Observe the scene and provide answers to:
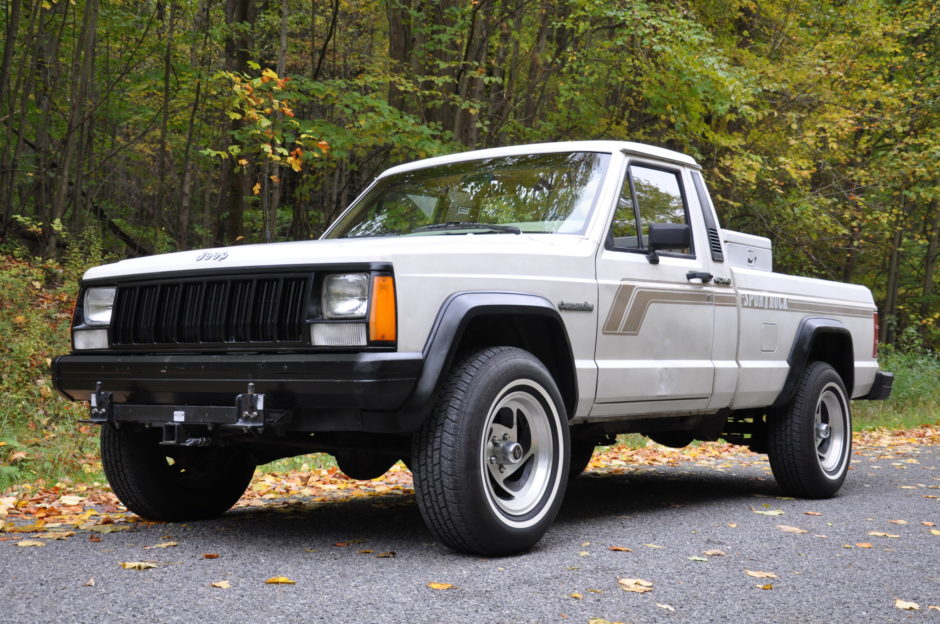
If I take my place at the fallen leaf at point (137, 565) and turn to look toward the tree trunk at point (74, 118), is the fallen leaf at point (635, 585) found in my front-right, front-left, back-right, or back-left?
back-right

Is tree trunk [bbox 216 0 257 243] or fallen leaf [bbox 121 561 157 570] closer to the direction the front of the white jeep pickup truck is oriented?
the fallen leaf

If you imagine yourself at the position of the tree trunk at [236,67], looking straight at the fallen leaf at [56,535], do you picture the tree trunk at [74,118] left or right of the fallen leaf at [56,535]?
right

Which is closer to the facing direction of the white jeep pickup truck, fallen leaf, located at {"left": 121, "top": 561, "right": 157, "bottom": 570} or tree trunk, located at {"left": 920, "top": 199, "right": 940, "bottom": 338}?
the fallen leaf

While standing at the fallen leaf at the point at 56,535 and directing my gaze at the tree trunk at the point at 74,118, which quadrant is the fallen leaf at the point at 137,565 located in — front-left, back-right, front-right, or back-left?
back-right

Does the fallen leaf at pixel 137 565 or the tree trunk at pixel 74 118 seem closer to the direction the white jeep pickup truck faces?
the fallen leaf

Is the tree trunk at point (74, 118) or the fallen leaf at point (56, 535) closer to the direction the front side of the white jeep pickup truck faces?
the fallen leaf

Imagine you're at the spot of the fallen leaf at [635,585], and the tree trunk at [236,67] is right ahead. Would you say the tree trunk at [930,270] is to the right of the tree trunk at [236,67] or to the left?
right

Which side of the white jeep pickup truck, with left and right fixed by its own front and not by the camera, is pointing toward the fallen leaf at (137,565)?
front

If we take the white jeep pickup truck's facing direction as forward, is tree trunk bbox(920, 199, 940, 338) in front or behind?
behind

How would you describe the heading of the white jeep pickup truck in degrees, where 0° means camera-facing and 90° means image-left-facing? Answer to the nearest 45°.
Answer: approximately 45°
